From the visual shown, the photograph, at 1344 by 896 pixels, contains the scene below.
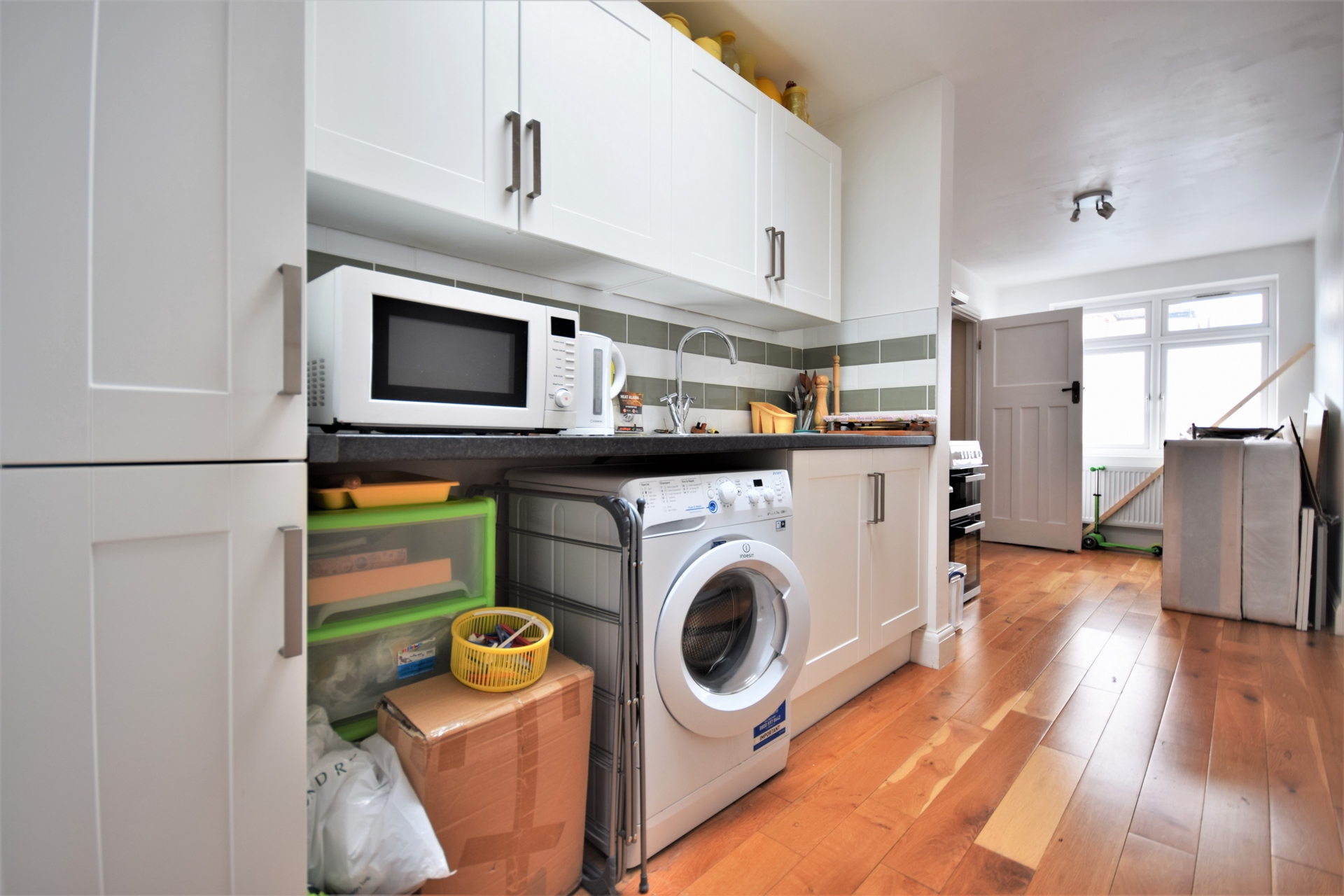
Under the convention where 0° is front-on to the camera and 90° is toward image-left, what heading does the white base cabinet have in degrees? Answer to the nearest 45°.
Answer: approximately 315°

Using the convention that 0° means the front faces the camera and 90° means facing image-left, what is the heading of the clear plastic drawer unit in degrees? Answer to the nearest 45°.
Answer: approximately 315°

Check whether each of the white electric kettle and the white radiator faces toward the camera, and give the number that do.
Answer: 1

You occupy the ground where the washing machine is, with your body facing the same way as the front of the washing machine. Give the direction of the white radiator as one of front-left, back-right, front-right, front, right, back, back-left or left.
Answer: left

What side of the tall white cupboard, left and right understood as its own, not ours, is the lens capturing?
front

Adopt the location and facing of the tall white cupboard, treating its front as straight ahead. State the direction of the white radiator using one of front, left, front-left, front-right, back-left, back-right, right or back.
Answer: left

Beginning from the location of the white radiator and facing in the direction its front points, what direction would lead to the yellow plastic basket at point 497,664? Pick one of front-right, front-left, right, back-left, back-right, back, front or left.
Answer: front

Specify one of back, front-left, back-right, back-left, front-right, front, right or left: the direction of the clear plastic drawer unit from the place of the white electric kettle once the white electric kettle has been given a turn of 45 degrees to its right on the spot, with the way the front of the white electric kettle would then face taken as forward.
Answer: left

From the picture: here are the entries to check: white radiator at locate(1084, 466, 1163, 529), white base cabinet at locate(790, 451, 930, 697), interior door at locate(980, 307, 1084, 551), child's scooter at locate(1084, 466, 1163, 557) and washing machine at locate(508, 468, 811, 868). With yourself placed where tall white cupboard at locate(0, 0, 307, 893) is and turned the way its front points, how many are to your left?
5

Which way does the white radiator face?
toward the camera

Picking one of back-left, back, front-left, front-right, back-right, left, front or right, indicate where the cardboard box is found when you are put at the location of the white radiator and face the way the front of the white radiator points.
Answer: front

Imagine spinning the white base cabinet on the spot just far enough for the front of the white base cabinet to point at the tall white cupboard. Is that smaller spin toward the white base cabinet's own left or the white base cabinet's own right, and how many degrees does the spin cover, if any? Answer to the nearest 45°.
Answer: approximately 90° to the white base cabinet's own right

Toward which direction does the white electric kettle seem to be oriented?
to the viewer's left

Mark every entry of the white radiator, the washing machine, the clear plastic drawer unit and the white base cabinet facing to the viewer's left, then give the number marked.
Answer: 0

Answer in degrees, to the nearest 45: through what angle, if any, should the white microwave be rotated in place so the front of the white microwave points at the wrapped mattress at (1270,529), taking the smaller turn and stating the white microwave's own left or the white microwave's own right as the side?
approximately 45° to the white microwave's own left

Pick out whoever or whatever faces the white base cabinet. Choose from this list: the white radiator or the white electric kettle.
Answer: the white radiator
